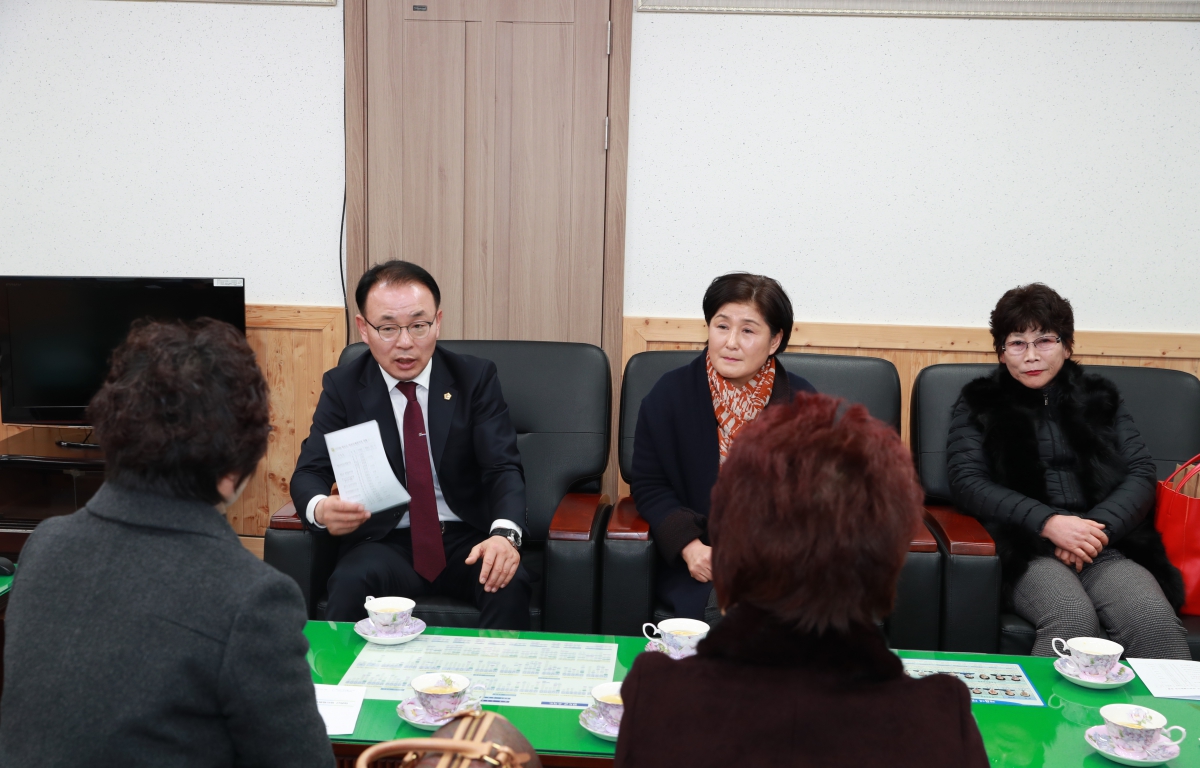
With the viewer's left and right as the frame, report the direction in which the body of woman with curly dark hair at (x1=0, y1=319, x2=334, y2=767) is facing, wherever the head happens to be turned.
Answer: facing away from the viewer and to the right of the viewer

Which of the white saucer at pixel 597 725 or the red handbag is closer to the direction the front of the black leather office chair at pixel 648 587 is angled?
the white saucer

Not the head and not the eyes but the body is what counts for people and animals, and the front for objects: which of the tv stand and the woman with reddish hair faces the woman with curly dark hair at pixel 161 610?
the tv stand

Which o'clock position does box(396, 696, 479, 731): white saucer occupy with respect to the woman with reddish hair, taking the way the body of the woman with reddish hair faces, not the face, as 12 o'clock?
The white saucer is roughly at 10 o'clock from the woman with reddish hair.

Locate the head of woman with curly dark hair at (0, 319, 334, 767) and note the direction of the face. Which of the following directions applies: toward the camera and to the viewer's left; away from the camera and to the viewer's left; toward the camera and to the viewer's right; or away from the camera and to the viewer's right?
away from the camera and to the viewer's right
